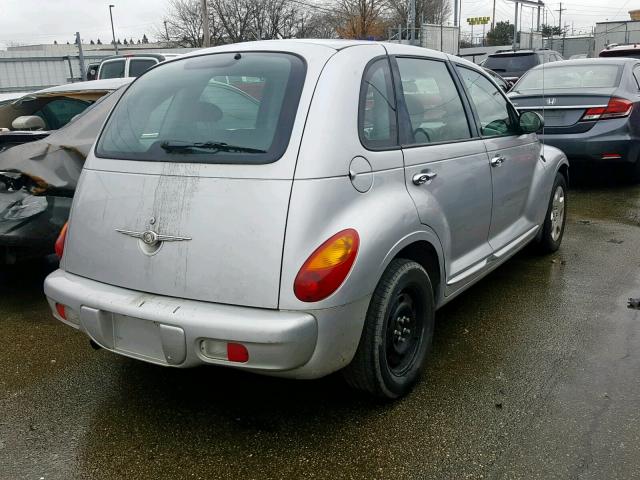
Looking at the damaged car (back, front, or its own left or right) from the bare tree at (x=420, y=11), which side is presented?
front

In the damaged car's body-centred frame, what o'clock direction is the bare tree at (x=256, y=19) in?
The bare tree is roughly at 5 o'clock from the damaged car.

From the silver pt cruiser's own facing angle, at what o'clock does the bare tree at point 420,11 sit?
The bare tree is roughly at 11 o'clock from the silver pt cruiser.

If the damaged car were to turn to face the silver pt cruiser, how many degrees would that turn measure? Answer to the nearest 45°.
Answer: approximately 90° to its right

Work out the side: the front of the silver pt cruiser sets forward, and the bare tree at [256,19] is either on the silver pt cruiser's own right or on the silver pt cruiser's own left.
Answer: on the silver pt cruiser's own left

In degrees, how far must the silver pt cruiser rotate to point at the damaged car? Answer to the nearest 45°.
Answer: approximately 90° to its left

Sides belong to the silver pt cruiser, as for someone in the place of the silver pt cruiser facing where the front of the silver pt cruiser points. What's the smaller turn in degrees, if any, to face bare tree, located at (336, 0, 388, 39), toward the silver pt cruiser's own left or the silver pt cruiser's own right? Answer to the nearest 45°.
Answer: approximately 45° to the silver pt cruiser's own left

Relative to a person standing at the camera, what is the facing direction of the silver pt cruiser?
facing away from the viewer and to the right of the viewer
